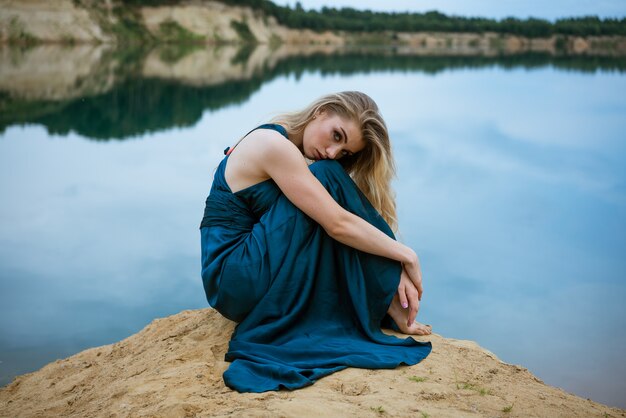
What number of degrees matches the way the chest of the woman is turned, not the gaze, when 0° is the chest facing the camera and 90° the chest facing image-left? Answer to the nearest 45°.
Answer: approximately 270°

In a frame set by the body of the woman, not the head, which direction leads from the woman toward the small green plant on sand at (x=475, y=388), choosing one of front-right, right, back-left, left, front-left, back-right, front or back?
front-right

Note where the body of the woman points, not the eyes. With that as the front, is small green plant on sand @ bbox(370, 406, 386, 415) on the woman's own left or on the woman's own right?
on the woman's own right
